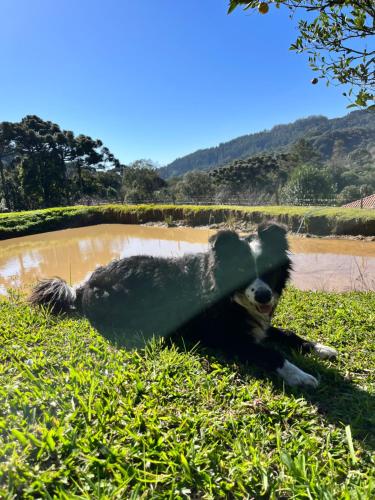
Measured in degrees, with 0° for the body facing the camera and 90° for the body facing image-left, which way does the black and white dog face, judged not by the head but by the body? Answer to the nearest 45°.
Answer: approximately 315°

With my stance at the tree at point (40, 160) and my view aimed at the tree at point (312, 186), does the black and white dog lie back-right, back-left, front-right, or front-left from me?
front-right

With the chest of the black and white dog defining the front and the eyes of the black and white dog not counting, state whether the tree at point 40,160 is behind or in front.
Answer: behind

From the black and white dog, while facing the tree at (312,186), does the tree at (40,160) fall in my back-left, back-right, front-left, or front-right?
front-left

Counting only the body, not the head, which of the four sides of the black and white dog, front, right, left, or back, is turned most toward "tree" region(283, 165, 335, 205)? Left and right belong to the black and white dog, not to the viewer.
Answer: left
